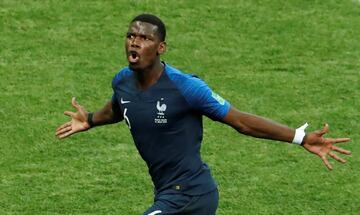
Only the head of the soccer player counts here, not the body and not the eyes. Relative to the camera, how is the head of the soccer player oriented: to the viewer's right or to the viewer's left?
to the viewer's left

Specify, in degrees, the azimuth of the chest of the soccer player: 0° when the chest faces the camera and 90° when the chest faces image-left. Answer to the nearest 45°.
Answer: approximately 45°
